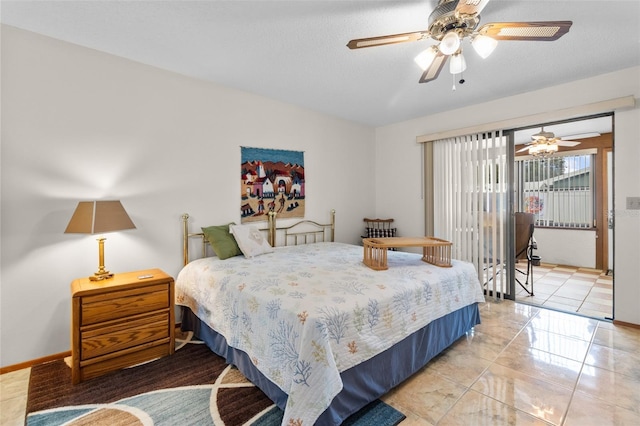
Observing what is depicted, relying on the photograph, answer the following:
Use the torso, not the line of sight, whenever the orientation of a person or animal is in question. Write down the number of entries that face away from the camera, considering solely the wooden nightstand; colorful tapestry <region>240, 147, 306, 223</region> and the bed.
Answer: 0

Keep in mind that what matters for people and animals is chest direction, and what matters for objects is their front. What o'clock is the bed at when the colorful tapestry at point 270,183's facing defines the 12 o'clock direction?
The bed is roughly at 1 o'clock from the colorful tapestry.

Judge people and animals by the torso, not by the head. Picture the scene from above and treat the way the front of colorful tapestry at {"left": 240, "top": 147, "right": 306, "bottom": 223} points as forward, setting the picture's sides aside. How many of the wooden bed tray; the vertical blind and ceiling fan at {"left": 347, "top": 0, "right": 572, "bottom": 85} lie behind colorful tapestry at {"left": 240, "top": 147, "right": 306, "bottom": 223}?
0

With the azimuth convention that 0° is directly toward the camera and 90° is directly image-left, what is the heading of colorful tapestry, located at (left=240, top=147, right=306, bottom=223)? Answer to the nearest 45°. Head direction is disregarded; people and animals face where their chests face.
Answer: approximately 315°

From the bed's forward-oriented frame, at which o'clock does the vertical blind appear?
The vertical blind is roughly at 9 o'clock from the bed.

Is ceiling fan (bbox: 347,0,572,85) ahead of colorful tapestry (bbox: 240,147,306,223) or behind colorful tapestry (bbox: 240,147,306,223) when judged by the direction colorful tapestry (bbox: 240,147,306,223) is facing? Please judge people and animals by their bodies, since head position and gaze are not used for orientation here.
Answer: ahead

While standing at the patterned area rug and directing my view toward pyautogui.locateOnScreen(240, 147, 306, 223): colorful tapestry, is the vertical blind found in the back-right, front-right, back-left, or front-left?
front-right

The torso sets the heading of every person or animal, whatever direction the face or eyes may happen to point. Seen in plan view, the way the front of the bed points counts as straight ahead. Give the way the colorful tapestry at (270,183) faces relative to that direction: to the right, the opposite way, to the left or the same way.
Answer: the same way

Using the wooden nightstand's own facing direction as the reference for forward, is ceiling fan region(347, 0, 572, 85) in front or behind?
in front

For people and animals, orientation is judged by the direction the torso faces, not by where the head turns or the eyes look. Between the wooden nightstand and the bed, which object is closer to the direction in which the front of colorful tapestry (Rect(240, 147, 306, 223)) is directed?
the bed

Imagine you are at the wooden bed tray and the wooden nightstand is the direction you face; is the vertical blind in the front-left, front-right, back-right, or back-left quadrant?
back-right

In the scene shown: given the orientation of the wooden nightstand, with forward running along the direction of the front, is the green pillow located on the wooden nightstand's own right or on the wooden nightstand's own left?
on the wooden nightstand's own left

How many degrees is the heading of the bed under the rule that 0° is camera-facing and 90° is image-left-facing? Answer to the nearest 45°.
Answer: approximately 315°
